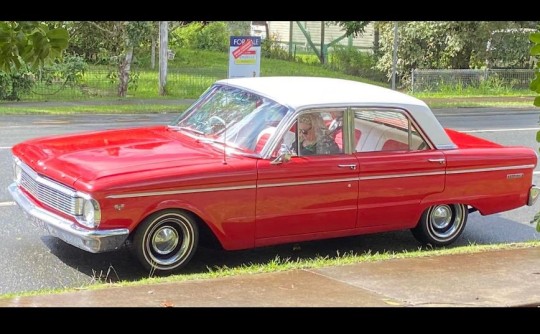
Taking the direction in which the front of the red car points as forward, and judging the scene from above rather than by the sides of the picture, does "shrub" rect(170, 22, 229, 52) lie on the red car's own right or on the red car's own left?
on the red car's own right

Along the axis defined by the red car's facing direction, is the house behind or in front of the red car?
behind

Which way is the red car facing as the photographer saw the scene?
facing the viewer and to the left of the viewer

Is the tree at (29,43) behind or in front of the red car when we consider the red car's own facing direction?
in front

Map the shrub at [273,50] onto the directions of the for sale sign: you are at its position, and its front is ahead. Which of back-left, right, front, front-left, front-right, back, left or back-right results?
back

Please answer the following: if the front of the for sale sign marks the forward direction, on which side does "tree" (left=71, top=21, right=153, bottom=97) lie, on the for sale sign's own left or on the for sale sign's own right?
on the for sale sign's own right

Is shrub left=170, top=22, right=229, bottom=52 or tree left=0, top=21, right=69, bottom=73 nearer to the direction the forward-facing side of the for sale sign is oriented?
the tree

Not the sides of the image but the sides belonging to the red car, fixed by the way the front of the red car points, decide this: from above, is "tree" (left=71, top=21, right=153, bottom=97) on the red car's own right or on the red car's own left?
on the red car's own right

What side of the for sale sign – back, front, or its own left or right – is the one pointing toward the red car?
front

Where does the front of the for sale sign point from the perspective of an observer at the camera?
facing the viewer

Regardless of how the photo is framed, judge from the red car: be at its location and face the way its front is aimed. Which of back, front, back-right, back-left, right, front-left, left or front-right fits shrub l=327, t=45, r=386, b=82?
back-right

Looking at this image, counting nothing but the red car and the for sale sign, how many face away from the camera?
0

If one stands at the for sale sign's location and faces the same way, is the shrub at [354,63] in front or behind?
behind
